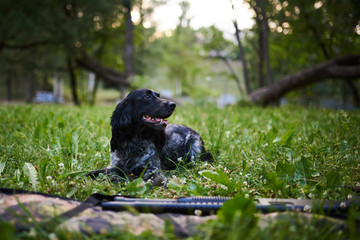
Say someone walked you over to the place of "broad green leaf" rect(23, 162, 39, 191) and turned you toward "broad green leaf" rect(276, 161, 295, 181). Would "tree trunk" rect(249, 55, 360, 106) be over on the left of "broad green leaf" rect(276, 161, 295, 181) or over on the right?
left

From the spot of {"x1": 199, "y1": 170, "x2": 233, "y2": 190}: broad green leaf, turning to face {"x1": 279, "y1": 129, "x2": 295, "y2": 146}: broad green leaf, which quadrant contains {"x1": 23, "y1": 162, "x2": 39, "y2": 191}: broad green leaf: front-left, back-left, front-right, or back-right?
back-left

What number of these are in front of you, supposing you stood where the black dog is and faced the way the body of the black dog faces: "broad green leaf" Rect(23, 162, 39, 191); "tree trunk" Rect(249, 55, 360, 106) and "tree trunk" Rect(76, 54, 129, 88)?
1

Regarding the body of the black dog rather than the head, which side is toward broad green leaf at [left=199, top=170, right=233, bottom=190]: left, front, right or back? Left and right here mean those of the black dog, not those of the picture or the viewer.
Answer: left

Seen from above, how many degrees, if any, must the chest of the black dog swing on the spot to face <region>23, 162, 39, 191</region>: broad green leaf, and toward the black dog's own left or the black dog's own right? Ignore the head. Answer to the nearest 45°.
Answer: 0° — it already faces it

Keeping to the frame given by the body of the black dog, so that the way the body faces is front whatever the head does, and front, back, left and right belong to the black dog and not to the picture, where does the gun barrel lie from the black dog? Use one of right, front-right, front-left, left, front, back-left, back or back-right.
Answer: front-left

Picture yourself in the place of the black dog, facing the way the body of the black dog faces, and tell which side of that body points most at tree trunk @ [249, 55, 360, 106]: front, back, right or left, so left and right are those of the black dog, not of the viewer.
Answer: back

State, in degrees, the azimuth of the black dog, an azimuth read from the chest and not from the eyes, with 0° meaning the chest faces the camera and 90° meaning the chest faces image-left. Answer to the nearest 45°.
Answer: approximately 45°
